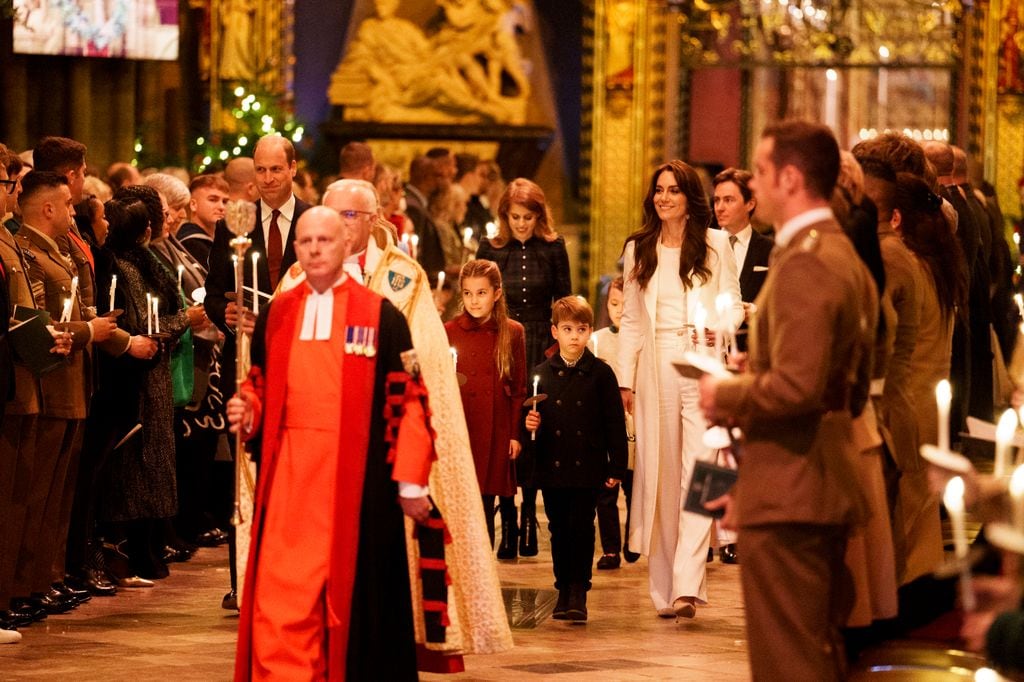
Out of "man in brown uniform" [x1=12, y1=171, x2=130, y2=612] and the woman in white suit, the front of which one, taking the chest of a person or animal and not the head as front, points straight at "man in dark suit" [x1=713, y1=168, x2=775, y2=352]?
the man in brown uniform

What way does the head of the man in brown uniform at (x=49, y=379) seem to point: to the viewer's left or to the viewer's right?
to the viewer's right

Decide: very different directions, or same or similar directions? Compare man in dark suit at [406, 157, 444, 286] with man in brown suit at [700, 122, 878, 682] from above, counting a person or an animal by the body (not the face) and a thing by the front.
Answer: very different directions

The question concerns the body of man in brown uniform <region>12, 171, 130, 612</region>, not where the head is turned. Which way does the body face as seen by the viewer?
to the viewer's right

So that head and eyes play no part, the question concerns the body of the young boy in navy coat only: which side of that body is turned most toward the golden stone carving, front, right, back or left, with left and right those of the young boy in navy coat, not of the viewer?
back

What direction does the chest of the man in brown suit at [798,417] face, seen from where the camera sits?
to the viewer's left

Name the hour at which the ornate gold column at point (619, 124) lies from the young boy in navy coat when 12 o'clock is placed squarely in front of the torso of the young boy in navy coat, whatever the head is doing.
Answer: The ornate gold column is roughly at 6 o'clock from the young boy in navy coat.

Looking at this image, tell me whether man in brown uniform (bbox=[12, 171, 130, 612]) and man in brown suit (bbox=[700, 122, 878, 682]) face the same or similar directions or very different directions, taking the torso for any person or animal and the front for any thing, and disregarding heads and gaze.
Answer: very different directions

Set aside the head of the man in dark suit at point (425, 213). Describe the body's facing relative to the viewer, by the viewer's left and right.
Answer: facing to the right of the viewer

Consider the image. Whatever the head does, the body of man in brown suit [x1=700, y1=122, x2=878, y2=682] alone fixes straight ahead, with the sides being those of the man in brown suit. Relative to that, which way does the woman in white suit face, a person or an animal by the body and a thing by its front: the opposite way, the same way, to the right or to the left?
to the left

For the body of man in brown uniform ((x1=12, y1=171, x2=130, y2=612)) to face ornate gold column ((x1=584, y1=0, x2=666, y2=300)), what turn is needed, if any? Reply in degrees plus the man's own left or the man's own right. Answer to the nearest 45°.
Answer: approximately 45° to the man's own left
